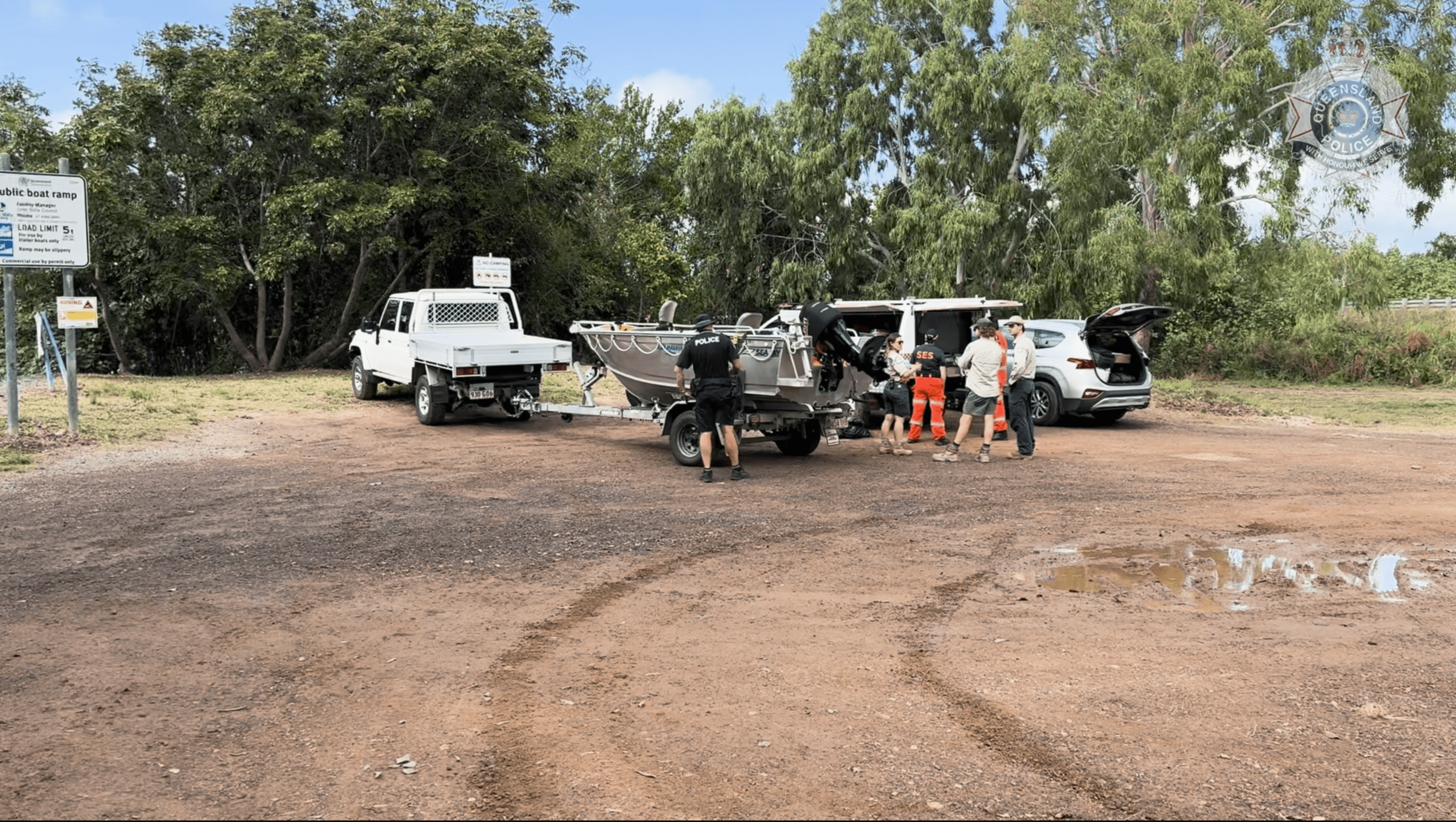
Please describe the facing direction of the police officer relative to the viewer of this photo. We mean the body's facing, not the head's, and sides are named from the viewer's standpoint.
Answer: facing away from the viewer

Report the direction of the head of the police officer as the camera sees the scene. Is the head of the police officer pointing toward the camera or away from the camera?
away from the camera

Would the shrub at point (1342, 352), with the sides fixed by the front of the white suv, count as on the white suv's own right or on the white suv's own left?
on the white suv's own right

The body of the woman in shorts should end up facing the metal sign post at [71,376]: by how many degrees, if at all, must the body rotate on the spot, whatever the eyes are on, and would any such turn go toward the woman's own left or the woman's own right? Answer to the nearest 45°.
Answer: approximately 180°

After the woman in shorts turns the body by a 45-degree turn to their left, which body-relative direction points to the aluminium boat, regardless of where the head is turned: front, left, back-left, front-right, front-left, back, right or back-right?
back

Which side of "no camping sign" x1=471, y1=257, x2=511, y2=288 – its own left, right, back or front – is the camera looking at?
front

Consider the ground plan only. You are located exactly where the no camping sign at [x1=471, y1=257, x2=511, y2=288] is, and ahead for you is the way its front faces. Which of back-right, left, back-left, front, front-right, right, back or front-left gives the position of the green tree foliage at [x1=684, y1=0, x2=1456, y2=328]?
left

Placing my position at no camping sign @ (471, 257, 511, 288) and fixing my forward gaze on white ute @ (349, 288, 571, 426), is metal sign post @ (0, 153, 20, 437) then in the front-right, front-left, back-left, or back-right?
front-right

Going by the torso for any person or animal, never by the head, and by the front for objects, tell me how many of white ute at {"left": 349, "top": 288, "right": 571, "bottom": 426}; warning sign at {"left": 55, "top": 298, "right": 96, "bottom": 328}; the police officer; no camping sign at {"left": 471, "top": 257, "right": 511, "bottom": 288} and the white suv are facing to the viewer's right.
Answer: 0

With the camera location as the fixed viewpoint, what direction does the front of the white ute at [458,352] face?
facing away from the viewer and to the left of the viewer

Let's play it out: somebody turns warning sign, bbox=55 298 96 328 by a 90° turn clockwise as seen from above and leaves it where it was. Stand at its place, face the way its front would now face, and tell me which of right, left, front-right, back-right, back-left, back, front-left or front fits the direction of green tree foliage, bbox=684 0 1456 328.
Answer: back

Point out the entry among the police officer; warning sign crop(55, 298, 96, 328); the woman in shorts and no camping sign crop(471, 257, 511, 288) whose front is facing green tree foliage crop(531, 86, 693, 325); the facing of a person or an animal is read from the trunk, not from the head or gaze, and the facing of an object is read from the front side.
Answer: the police officer
